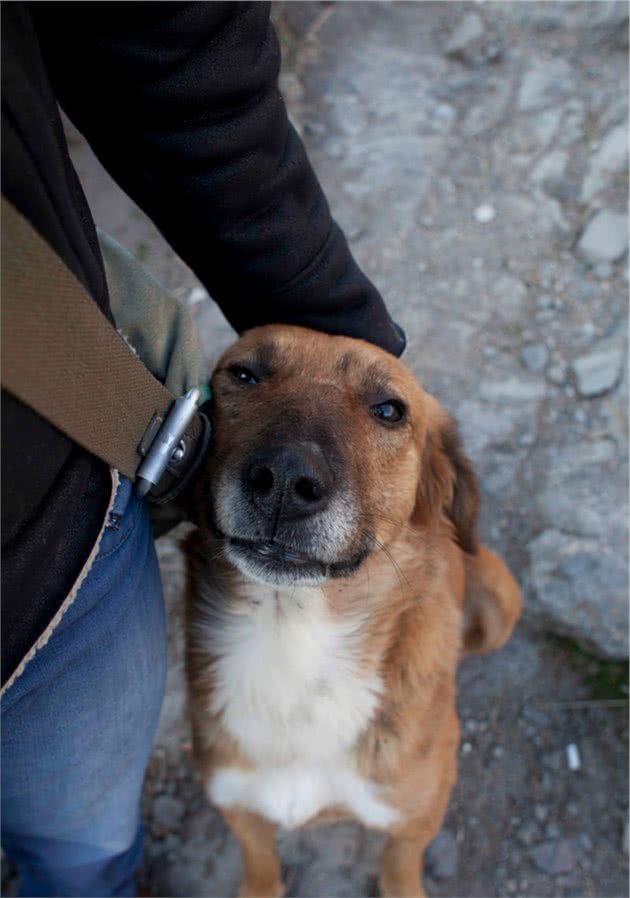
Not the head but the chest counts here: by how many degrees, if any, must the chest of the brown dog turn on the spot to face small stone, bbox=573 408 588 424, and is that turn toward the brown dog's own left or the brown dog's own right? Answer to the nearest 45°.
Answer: approximately 135° to the brown dog's own left

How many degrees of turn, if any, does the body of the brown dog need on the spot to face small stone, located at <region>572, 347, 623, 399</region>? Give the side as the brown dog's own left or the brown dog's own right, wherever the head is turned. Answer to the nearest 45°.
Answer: approximately 135° to the brown dog's own left

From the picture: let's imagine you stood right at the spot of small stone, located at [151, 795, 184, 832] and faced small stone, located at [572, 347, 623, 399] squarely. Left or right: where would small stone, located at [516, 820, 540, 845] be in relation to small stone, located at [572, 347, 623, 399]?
right

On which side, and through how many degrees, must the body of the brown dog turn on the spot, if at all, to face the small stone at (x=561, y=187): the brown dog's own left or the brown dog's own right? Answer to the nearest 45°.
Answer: approximately 135° to the brown dog's own left

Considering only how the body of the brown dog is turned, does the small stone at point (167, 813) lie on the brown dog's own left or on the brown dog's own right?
on the brown dog's own right

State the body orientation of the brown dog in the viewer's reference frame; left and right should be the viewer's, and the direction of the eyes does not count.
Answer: facing the viewer

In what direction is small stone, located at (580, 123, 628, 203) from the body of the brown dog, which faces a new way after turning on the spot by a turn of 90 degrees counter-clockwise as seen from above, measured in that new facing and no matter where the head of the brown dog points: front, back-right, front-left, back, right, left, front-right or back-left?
front-left
